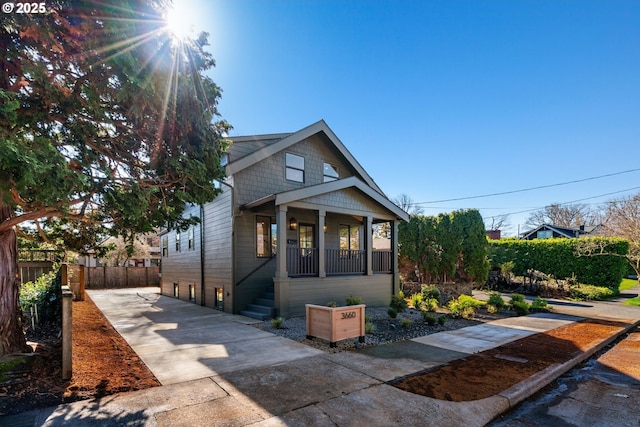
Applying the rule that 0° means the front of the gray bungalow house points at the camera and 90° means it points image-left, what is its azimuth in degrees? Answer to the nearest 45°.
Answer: approximately 315°

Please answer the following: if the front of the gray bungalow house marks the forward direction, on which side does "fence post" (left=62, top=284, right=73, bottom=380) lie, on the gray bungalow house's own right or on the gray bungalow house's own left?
on the gray bungalow house's own right

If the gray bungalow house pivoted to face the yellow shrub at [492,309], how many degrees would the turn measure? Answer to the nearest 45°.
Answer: approximately 45° to its left

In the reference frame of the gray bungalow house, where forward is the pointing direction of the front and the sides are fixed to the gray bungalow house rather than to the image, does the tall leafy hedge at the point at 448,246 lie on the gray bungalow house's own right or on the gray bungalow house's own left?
on the gray bungalow house's own left

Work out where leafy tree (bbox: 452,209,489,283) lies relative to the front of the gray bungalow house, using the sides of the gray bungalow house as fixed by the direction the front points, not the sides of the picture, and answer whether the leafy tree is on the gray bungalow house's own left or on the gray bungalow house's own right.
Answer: on the gray bungalow house's own left

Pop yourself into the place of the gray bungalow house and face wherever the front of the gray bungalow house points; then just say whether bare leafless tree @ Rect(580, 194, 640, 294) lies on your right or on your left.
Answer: on your left

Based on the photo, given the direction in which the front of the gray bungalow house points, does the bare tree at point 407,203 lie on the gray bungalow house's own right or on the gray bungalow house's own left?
on the gray bungalow house's own left

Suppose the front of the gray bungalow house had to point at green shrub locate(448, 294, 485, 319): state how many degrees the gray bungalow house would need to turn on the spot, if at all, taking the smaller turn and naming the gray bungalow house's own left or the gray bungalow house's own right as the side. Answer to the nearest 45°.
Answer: approximately 45° to the gray bungalow house's own left

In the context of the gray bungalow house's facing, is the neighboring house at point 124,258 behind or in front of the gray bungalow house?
behind

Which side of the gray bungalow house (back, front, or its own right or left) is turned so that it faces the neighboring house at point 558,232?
left

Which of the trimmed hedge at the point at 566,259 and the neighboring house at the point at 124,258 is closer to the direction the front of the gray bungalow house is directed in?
the trimmed hedge
